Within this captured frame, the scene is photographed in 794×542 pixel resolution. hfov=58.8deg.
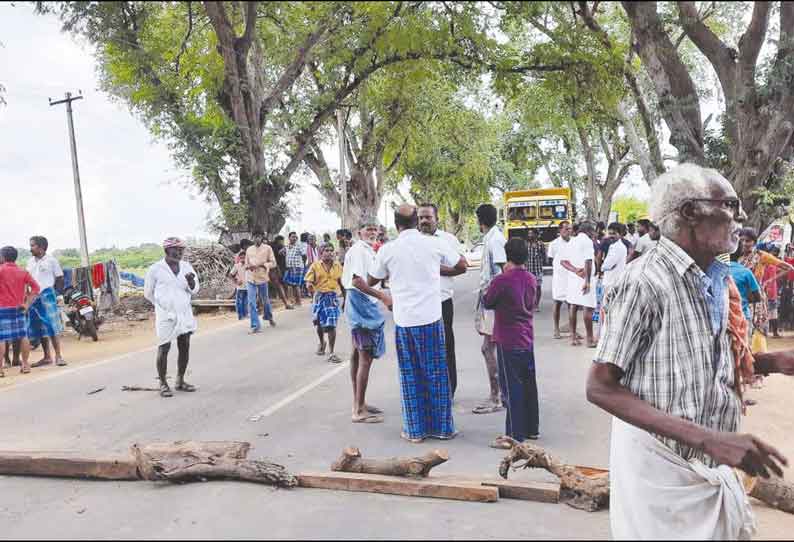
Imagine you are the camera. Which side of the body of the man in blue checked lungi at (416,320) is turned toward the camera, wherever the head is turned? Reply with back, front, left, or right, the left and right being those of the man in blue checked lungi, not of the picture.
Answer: back

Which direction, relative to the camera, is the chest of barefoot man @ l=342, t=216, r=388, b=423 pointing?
to the viewer's right

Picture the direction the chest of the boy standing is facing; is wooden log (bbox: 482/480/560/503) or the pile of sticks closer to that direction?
the pile of sticks

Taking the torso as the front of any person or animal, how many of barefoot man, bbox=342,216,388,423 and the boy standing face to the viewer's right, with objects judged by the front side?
1

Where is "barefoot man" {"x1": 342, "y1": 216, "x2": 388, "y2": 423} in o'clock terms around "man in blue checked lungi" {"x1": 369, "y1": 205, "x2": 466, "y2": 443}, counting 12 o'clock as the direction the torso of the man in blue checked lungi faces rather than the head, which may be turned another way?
The barefoot man is roughly at 11 o'clock from the man in blue checked lungi.

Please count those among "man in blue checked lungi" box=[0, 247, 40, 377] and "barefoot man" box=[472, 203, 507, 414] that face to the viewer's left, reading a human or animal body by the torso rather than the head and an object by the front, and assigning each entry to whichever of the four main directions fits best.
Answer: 1

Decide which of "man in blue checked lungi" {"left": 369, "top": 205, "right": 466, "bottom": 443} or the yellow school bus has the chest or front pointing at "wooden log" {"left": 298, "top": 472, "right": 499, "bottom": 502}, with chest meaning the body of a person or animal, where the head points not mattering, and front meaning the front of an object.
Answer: the yellow school bus

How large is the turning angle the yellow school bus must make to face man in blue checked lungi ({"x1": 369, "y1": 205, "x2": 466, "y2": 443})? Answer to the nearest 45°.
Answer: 0° — it already faces them

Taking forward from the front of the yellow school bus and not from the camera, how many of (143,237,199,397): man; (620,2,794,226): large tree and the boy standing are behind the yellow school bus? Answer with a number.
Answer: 0

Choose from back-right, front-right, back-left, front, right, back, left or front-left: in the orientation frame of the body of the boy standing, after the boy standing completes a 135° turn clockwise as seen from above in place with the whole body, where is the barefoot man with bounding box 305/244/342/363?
back-left

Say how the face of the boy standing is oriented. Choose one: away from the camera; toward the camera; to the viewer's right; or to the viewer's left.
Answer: away from the camera
